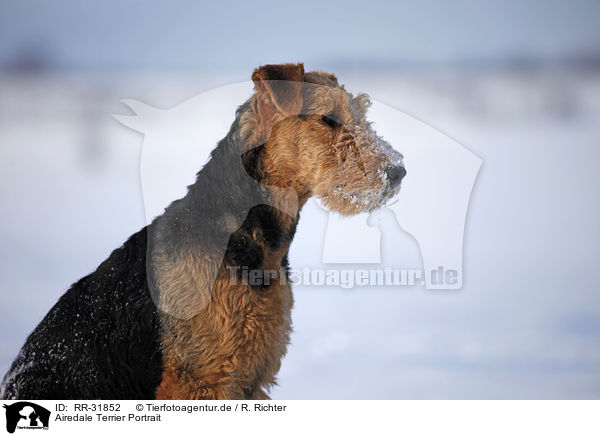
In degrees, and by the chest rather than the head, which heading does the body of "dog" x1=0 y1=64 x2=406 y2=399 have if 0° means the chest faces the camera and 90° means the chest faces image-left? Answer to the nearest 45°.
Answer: approximately 270°
